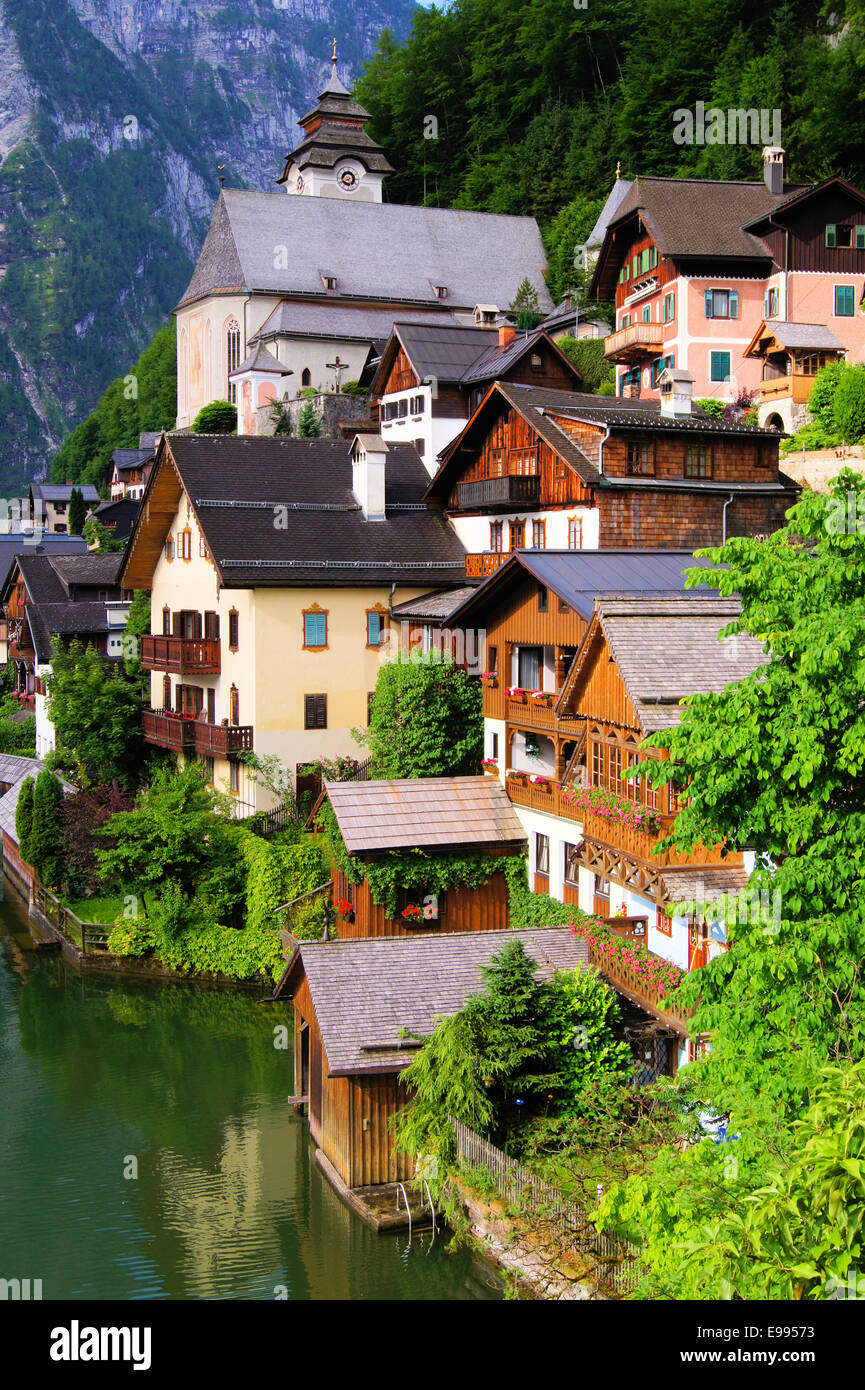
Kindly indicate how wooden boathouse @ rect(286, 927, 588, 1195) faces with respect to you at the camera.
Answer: facing to the left of the viewer

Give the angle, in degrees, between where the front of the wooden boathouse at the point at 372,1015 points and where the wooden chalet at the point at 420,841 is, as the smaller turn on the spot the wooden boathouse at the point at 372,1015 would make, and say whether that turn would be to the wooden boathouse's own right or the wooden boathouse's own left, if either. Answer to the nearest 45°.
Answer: approximately 90° to the wooden boathouse's own right

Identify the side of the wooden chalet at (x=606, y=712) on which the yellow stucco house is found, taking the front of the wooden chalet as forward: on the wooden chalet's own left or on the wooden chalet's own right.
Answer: on the wooden chalet's own right

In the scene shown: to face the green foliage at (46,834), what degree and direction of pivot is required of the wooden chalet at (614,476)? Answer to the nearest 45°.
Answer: approximately 45° to its right

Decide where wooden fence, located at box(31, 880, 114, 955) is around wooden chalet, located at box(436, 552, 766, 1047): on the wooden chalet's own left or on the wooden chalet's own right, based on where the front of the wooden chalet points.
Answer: on the wooden chalet's own right

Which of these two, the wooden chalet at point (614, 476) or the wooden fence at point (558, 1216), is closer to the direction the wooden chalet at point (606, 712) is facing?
the wooden fence

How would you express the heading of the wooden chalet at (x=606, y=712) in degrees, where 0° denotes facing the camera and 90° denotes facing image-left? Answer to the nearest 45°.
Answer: approximately 45°

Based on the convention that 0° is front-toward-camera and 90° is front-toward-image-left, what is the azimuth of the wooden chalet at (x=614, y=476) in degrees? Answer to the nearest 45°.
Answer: approximately 45°
